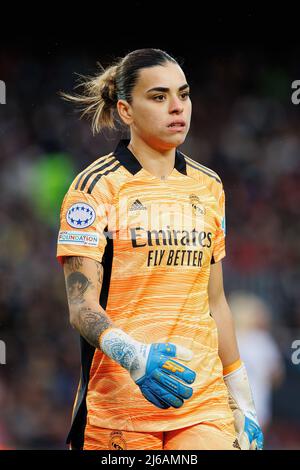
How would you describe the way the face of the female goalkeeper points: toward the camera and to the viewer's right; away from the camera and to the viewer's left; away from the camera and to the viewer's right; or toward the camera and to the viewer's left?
toward the camera and to the viewer's right

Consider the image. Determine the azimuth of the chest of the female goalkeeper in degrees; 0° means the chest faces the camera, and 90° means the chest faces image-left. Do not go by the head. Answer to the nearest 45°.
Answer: approximately 315°
